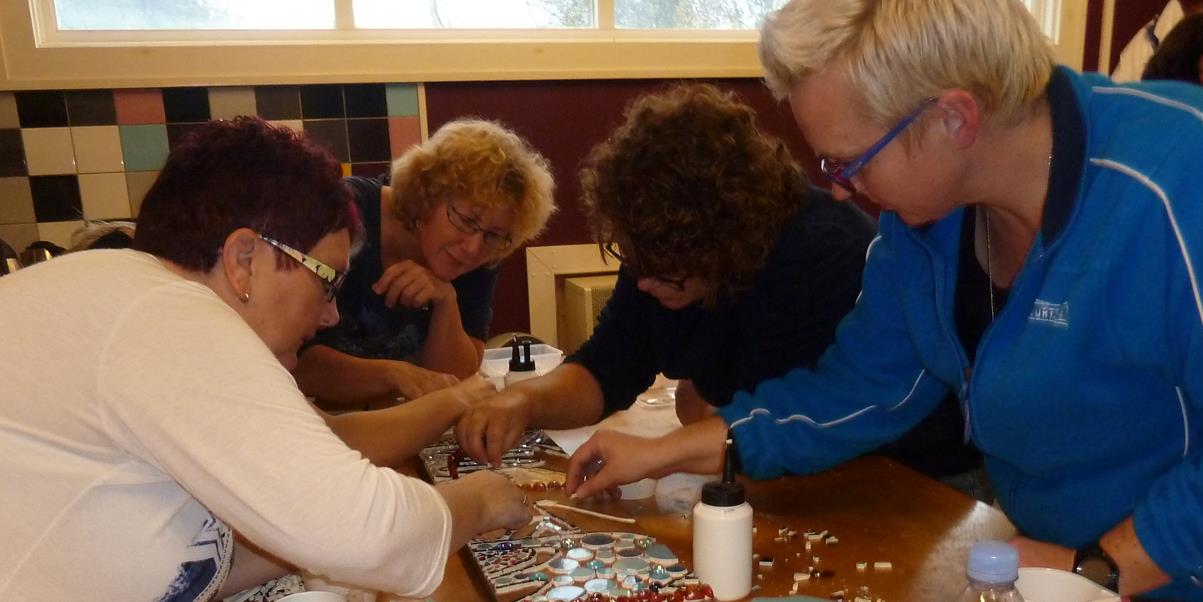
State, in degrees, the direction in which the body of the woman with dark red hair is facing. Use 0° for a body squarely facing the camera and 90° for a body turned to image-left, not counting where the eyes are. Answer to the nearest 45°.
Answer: approximately 270°

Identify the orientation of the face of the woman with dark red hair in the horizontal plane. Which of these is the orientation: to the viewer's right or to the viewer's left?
to the viewer's right

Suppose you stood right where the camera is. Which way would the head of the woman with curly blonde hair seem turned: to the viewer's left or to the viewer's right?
to the viewer's right

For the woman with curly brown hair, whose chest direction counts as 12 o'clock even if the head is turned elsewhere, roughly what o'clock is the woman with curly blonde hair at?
The woman with curly blonde hair is roughly at 3 o'clock from the woman with curly brown hair.

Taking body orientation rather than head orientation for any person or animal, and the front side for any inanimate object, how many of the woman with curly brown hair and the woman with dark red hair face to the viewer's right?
1

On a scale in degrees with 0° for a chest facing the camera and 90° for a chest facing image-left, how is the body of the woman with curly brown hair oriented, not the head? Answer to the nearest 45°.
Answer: approximately 45°
